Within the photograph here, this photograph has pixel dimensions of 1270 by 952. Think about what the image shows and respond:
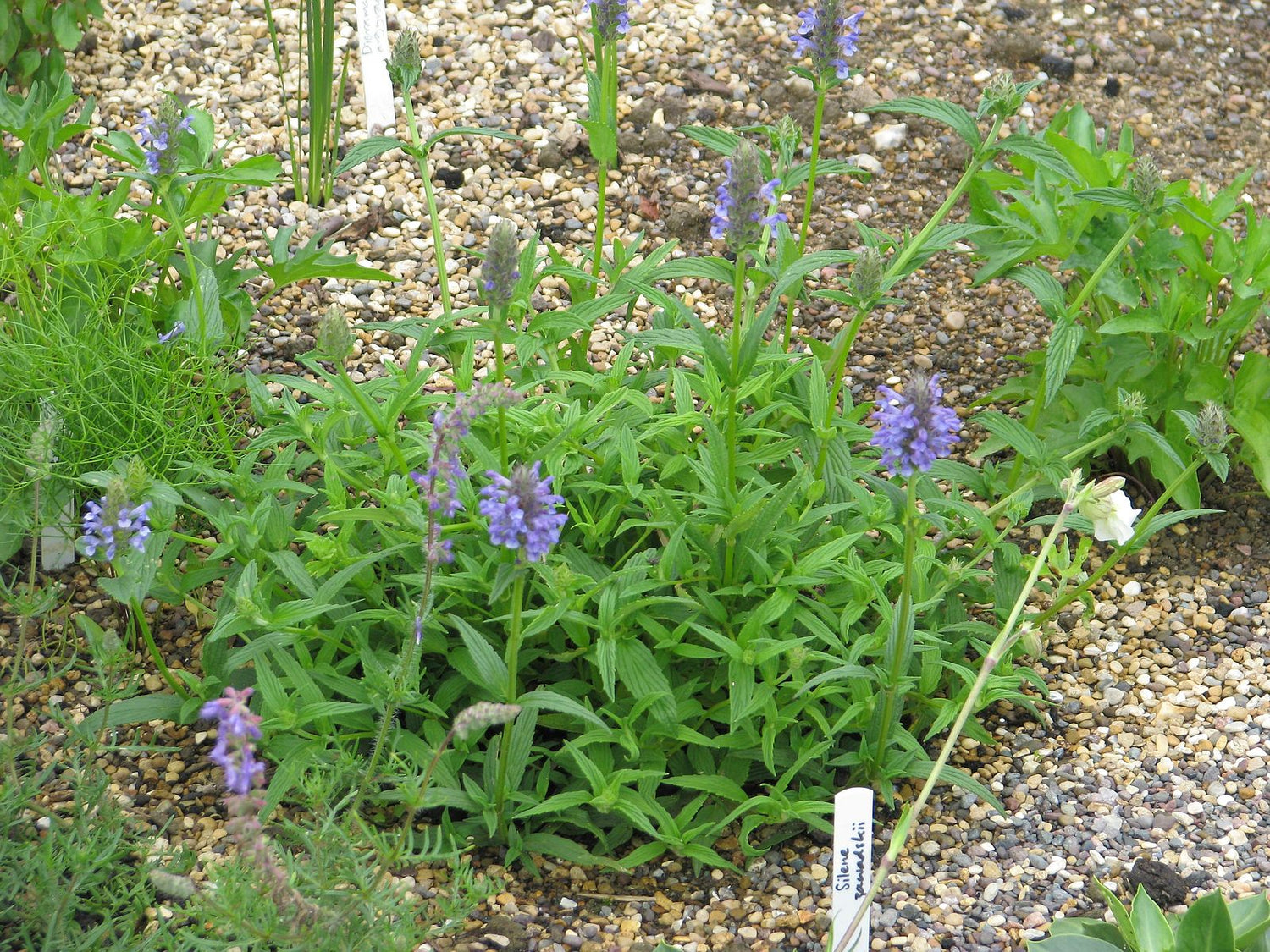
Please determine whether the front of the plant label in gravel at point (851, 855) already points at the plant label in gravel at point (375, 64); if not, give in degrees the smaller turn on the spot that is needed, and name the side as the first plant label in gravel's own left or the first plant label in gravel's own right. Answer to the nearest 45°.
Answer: approximately 135° to the first plant label in gravel's own right

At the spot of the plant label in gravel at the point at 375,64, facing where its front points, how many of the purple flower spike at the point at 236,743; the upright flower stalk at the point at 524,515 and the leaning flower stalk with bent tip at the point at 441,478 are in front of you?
3

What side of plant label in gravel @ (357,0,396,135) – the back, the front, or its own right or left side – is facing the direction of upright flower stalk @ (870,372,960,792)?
front

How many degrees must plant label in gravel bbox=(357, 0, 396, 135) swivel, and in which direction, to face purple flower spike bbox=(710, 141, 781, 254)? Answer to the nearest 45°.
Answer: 0° — it already faces it

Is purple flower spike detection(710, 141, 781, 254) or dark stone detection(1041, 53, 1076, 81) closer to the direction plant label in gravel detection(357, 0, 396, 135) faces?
the purple flower spike

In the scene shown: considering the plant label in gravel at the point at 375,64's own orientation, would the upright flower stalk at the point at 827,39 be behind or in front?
in front

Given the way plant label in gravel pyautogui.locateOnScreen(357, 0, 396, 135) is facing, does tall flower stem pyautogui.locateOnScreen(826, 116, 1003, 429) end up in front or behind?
in front

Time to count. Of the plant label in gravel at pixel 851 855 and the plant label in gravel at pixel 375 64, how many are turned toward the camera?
2
